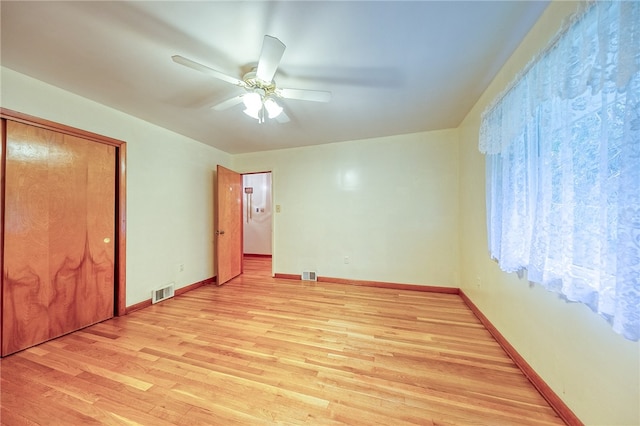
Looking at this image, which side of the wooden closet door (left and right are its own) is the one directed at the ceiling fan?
front

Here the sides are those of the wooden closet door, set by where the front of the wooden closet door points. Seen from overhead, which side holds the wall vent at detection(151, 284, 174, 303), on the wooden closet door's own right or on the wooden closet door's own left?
on the wooden closet door's own left

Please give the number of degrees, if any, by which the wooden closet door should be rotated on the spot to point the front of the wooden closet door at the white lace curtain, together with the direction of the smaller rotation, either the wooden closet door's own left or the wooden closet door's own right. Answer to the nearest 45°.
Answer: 0° — it already faces it

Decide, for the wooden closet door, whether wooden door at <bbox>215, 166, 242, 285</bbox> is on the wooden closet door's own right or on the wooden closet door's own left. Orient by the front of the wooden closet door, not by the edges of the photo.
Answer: on the wooden closet door's own left

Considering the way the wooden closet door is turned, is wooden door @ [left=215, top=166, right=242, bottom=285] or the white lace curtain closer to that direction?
the white lace curtain

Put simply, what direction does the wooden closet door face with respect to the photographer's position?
facing the viewer and to the right of the viewer
